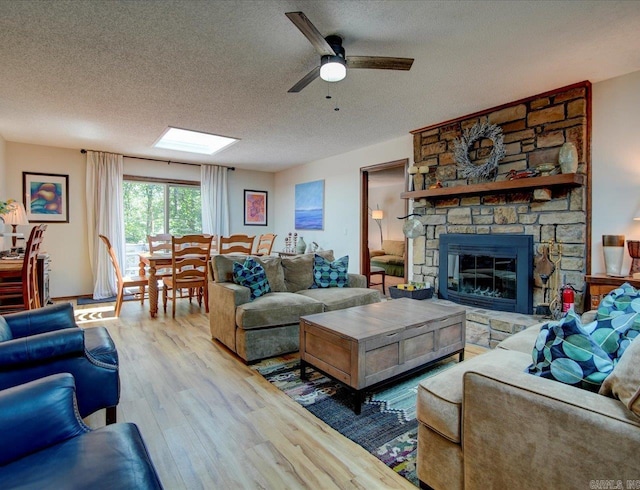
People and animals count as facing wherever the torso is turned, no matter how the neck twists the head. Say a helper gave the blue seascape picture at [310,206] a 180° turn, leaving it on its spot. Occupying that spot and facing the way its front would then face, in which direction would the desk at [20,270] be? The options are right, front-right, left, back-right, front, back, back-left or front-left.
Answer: back

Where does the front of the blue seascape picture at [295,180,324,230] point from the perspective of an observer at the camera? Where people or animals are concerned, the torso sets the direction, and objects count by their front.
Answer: facing the viewer and to the left of the viewer

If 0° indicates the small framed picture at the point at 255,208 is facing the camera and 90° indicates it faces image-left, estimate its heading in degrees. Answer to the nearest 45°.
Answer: approximately 315°

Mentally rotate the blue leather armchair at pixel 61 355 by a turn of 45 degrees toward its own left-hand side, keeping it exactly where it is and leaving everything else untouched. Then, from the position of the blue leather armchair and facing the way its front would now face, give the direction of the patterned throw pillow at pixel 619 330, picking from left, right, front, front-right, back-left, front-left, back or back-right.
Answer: right

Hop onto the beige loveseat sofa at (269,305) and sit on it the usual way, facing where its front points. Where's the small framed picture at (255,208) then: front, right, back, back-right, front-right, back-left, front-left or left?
back-left

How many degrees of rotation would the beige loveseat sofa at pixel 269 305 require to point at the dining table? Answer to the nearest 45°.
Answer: approximately 180°

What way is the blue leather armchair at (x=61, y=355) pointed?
to the viewer's right

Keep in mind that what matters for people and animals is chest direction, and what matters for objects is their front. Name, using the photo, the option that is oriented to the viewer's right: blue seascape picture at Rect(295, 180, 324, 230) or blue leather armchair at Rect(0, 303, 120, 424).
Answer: the blue leather armchair

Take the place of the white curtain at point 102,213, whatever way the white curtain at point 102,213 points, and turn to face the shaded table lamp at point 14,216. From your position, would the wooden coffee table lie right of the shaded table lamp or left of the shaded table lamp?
left

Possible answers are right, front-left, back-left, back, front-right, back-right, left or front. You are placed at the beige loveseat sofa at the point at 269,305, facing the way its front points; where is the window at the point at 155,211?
back

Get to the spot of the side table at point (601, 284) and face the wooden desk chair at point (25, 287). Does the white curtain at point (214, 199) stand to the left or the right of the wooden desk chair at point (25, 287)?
right

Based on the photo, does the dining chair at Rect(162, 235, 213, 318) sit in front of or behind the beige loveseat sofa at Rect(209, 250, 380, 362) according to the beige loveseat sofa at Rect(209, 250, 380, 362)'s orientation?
behind

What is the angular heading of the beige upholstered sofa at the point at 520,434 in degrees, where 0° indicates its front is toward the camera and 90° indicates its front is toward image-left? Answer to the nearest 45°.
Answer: approximately 135°

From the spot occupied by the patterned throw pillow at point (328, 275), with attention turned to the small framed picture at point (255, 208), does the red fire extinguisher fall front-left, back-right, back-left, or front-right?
back-right

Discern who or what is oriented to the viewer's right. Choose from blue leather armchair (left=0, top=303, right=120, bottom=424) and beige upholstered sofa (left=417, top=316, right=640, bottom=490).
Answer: the blue leather armchair

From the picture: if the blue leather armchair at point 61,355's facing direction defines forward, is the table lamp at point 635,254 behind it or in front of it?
in front

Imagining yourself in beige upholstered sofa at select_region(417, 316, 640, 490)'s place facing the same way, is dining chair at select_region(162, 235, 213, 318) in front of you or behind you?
in front

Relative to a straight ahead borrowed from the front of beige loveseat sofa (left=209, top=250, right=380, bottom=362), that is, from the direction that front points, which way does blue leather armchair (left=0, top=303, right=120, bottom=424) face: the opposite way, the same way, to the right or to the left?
to the left

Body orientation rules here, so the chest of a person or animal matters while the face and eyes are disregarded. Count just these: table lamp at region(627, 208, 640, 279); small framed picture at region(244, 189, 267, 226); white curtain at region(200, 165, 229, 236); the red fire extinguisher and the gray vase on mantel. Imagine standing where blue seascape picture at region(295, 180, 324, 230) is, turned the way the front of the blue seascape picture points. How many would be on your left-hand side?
3
